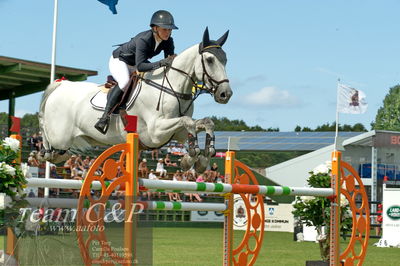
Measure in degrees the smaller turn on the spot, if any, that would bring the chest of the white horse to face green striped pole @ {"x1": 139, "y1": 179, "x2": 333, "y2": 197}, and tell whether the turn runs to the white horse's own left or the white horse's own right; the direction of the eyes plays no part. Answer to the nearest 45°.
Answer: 0° — it already faces it

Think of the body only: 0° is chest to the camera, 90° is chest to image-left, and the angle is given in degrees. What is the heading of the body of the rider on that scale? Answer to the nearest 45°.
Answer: approximately 315°

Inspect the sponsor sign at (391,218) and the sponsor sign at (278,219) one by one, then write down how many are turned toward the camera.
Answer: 2

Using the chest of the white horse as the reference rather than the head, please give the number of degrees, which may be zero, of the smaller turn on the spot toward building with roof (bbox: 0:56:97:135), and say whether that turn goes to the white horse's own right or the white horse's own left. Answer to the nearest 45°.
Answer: approximately 135° to the white horse's own left

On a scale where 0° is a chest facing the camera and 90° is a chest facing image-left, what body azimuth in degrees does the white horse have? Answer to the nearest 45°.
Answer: approximately 315°
